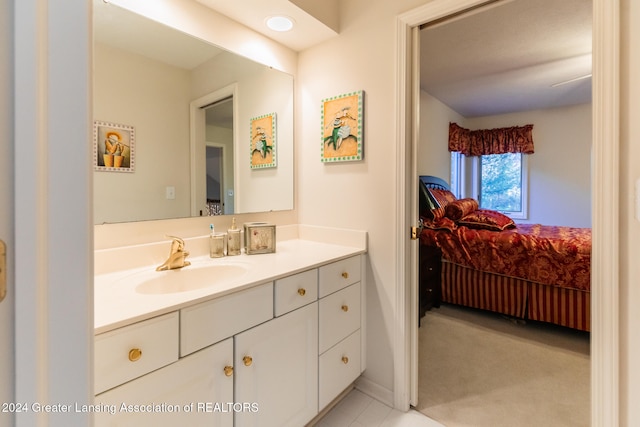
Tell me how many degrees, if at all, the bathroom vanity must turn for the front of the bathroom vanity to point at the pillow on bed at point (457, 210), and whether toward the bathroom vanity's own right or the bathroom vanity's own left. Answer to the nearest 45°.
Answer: approximately 90° to the bathroom vanity's own left

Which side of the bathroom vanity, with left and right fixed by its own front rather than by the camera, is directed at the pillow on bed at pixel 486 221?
left

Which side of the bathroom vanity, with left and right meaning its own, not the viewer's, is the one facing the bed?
left

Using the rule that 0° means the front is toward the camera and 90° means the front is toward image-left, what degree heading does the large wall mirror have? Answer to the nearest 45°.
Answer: approximately 315°

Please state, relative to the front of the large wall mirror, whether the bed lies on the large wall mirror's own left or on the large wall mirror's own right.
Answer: on the large wall mirror's own left

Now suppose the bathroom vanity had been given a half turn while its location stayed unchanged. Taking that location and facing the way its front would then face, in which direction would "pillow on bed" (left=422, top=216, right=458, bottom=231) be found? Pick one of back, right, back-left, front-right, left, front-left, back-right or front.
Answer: right

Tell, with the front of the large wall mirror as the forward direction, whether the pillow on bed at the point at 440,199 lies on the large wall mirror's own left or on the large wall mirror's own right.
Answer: on the large wall mirror's own left

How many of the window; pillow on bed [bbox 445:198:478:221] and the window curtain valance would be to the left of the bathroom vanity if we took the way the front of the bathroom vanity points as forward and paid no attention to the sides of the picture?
3

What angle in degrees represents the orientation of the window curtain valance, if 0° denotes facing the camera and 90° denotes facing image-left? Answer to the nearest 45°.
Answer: approximately 0°
